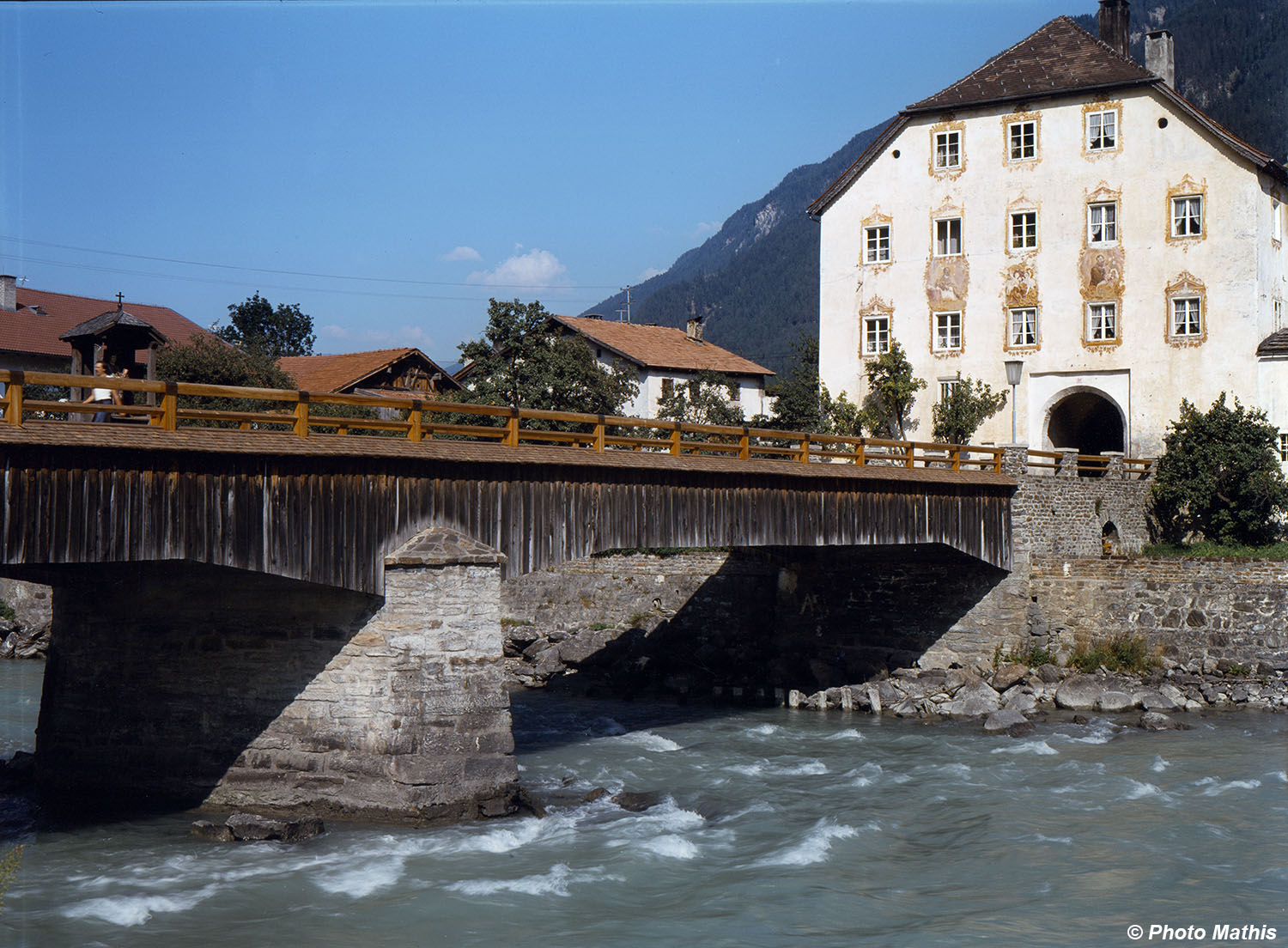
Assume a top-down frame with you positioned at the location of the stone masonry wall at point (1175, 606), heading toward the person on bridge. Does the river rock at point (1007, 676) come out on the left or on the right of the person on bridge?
right

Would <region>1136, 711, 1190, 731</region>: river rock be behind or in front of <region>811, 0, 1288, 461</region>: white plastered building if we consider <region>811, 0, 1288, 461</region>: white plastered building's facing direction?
in front

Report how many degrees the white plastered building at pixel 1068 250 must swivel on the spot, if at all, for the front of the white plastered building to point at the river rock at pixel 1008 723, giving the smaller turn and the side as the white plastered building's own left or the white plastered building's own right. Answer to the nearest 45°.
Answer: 0° — it already faces it

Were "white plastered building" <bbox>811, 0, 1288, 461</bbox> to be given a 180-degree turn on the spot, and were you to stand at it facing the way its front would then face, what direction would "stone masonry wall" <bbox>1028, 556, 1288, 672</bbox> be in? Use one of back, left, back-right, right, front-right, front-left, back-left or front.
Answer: back

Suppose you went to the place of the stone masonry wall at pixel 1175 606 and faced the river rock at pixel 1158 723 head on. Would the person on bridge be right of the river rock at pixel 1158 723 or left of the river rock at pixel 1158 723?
right

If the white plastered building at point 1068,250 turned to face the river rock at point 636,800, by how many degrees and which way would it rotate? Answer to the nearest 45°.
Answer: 0° — it already faces it

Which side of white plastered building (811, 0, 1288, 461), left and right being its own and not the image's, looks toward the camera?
front

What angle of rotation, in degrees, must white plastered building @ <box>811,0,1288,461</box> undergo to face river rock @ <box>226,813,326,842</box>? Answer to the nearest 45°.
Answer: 0° — it already faces it

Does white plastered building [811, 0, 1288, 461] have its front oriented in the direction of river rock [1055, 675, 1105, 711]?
yes

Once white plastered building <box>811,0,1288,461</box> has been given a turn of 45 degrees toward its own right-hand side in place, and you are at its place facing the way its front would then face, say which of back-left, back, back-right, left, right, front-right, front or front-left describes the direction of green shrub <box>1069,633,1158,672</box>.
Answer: front-left

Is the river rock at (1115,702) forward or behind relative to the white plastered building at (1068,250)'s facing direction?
forward
